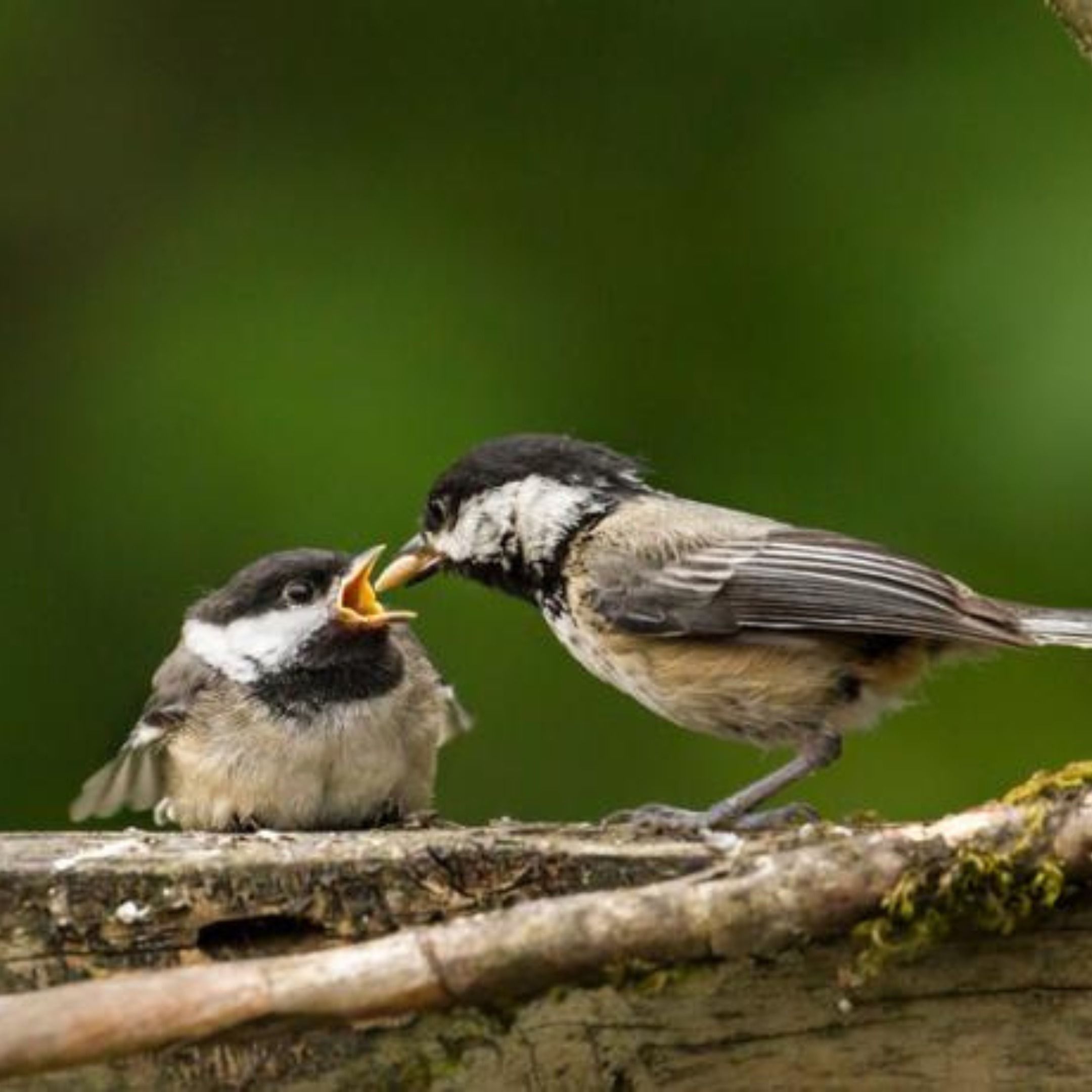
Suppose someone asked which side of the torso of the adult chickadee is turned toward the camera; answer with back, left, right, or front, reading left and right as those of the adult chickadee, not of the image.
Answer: left

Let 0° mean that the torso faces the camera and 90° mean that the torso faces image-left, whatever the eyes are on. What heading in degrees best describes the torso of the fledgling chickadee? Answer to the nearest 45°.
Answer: approximately 315°

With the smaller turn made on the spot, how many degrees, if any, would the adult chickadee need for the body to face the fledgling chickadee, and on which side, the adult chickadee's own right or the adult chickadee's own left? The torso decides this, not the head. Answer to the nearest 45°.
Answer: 0° — it already faces it

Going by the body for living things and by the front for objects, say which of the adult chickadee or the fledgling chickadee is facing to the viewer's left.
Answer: the adult chickadee

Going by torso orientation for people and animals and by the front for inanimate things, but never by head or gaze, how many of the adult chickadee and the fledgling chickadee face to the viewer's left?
1
